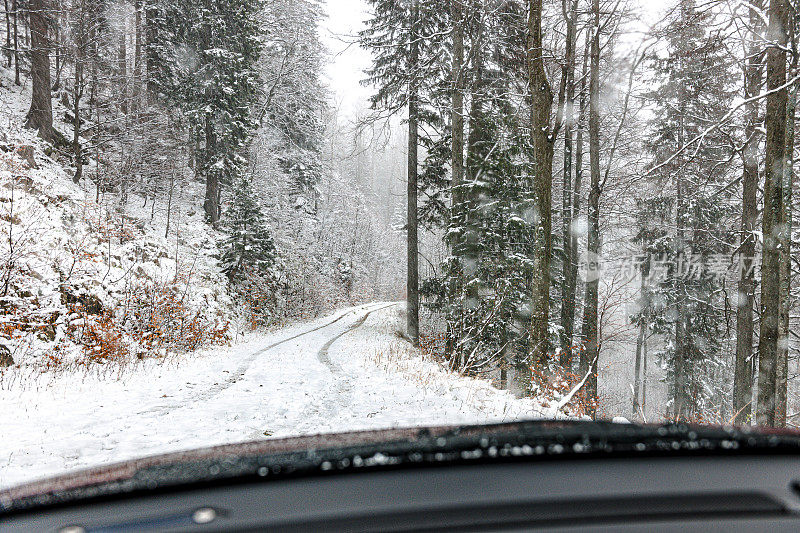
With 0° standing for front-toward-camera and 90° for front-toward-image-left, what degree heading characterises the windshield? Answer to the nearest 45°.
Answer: approximately 180°

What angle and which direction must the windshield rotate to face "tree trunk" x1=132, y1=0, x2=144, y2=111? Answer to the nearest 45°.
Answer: approximately 45° to its left

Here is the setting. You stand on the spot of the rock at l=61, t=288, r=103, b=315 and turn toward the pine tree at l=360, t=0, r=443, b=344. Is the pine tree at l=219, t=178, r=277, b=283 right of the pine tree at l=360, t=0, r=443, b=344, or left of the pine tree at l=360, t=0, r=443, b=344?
left

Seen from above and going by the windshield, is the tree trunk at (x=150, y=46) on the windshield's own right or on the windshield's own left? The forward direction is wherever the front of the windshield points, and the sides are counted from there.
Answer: on the windshield's own left
